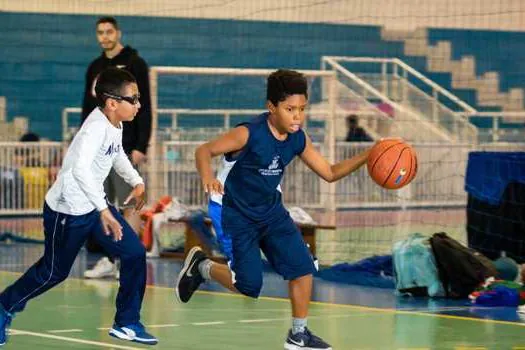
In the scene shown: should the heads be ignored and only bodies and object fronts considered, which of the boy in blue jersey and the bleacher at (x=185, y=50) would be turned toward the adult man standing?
the bleacher

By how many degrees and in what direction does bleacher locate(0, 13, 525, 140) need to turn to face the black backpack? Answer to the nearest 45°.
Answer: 0° — it already faces it

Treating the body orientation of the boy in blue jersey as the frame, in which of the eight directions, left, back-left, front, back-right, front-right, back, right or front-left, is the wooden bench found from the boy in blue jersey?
back-left

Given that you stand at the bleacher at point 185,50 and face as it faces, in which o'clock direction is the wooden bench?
The wooden bench is roughly at 12 o'clock from the bleacher.

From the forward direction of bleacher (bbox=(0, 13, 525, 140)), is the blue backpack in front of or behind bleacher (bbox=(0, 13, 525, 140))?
in front

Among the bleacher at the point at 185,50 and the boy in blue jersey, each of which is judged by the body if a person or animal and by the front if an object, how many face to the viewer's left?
0

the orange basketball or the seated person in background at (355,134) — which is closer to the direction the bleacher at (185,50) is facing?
the orange basketball

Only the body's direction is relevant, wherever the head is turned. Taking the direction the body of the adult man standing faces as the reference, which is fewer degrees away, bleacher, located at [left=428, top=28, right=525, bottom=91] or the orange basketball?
the orange basketball
